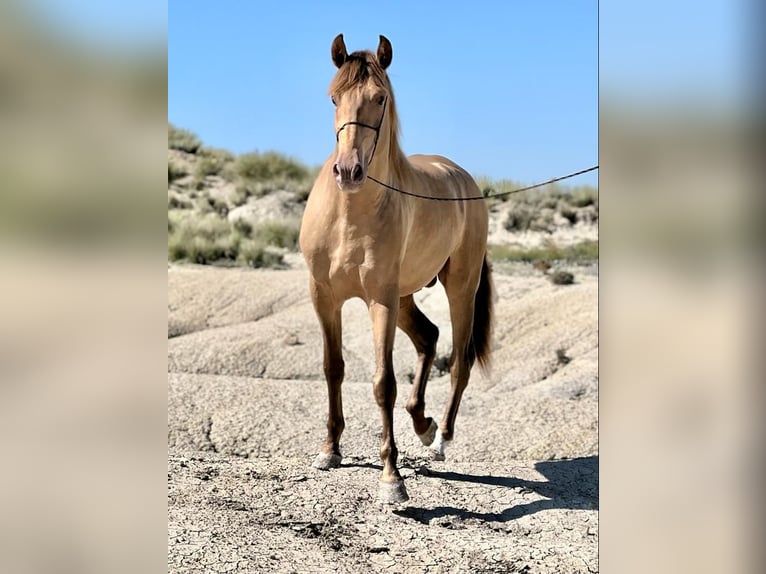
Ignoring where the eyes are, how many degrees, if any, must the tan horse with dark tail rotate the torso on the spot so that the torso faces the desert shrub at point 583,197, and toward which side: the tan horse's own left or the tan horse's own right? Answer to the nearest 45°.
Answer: approximately 135° to the tan horse's own right

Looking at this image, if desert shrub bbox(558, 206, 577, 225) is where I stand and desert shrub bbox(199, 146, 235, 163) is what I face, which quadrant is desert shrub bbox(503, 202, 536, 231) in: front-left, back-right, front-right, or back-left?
front-left

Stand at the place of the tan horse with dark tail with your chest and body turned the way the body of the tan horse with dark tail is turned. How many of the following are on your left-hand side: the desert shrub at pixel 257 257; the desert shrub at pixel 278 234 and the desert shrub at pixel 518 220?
0

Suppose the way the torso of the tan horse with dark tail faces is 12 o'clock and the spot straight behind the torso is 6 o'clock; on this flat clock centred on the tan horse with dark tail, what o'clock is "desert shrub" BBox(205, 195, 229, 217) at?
The desert shrub is roughly at 4 o'clock from the tan horse with dark tail.

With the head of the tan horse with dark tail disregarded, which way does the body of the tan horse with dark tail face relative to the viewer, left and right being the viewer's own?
facing the viewer and to the left of the viewer

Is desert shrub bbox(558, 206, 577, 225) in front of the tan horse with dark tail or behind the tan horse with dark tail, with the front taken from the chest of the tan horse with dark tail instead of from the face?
behind

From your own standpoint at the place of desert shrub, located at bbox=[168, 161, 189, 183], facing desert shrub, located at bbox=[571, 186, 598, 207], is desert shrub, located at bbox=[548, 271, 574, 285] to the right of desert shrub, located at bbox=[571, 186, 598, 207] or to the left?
right

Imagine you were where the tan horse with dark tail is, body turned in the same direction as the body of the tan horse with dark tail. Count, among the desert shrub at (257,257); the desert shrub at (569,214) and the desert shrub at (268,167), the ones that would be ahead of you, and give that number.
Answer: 0

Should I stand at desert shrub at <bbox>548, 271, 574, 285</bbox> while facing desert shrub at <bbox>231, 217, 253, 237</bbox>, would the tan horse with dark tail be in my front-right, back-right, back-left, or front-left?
back-left

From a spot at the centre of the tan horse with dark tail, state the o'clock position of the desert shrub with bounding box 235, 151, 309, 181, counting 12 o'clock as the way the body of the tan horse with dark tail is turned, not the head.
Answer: The desert shrub is roughly at 4 o'clock from the tan horse with dark tail.

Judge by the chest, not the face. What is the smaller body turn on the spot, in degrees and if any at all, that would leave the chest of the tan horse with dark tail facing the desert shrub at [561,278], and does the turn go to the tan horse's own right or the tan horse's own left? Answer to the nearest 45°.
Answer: approximately 135° to the tan horse's own right

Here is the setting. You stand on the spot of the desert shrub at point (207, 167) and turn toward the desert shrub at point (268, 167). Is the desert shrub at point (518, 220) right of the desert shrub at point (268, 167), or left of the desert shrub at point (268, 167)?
right

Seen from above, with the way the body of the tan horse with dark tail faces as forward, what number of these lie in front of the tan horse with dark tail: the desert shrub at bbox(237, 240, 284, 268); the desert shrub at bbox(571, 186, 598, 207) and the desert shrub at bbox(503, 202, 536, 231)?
0

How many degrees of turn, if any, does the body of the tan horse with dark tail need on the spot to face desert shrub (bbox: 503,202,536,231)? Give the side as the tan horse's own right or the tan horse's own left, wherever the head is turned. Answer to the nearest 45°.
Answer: approximately 135° to the tan horse's own right

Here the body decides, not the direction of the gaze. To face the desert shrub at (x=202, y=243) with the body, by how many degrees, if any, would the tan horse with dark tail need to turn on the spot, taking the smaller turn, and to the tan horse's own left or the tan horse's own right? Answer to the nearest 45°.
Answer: approximately 135° to the tan horse's own right

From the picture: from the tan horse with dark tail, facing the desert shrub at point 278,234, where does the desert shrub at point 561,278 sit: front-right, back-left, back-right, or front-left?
front-right

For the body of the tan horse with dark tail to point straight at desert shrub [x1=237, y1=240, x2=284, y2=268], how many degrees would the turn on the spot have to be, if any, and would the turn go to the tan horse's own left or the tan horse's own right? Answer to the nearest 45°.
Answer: approximately 135° to the tan horse's own right
